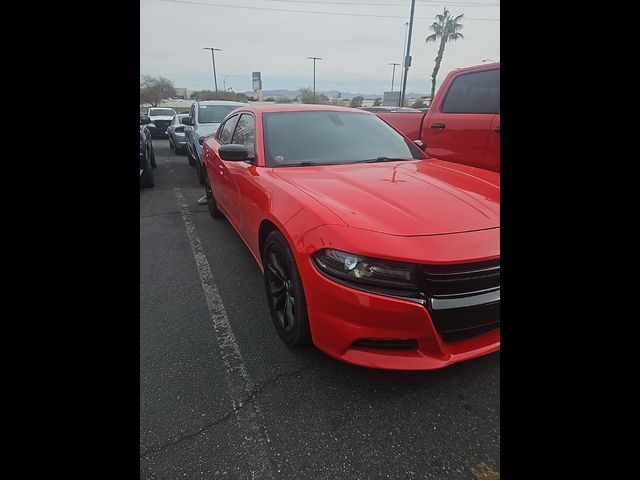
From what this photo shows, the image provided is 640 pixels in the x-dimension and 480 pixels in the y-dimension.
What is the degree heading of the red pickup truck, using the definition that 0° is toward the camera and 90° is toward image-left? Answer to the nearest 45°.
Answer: approximately 315°

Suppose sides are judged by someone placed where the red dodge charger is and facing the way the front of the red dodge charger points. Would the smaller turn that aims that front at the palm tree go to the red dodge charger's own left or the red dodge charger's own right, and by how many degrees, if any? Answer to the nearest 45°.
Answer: approximately 135° to the red dodge charger's own left

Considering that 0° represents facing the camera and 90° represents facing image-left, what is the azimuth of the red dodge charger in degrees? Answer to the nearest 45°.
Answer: approximately 315°

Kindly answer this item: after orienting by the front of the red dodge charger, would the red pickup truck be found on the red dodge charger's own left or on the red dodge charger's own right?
on the red dodge charger's own left

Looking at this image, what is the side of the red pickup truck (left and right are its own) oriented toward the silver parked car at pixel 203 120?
back
